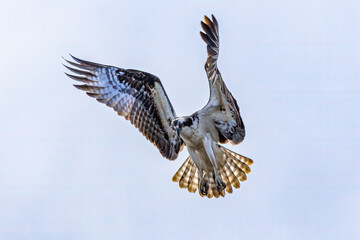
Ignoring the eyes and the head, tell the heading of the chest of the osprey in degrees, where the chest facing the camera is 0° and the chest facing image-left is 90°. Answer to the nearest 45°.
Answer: approximately 45°
